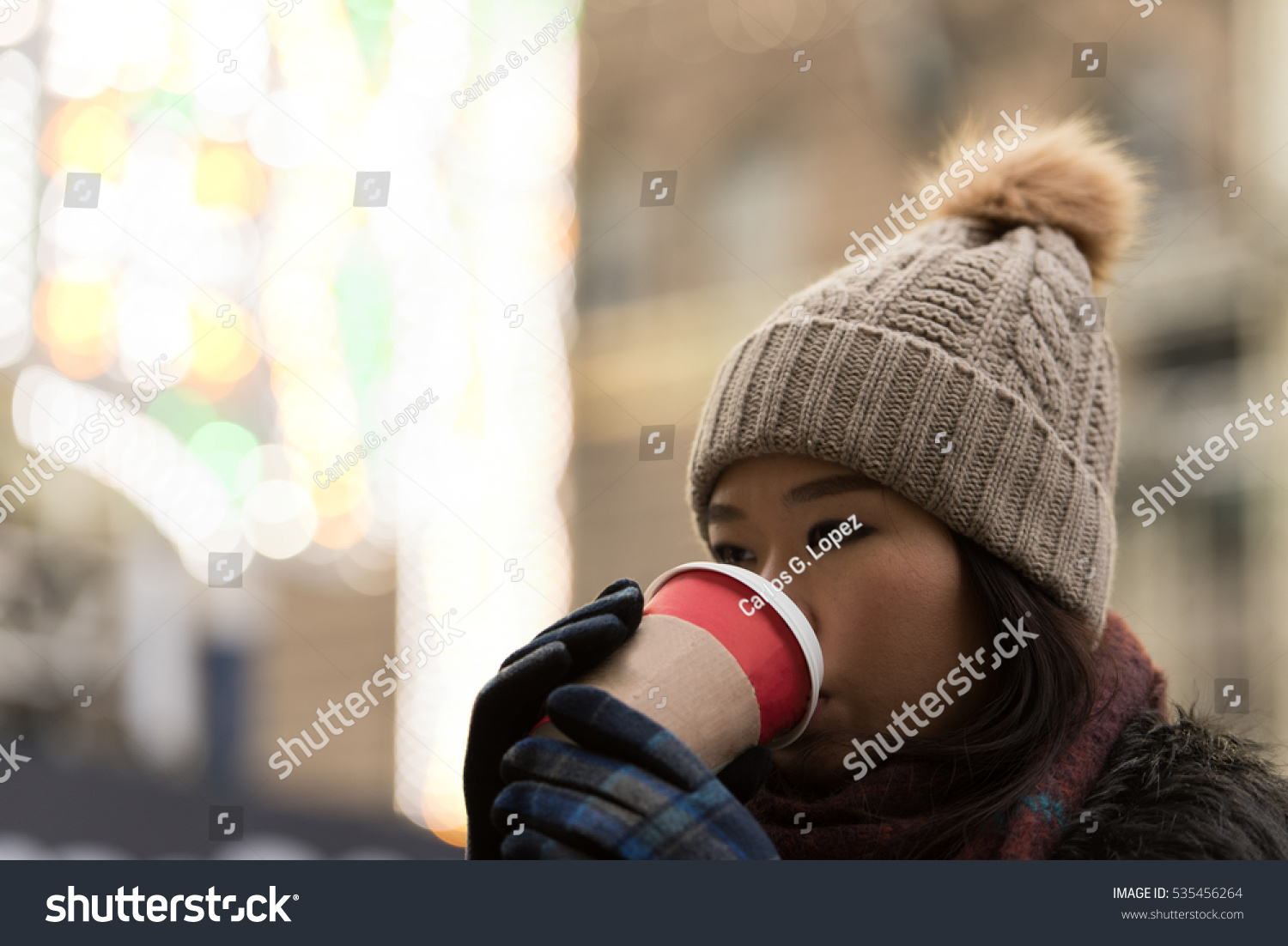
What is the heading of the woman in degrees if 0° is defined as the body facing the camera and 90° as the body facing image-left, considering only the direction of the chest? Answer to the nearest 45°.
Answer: approximately 45°
